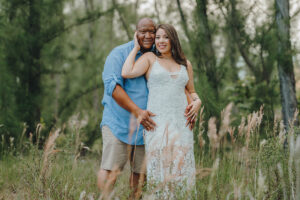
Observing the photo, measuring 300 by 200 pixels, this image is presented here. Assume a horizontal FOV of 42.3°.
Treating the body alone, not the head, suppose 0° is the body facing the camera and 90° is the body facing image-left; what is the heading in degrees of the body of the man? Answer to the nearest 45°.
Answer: approximately 315°

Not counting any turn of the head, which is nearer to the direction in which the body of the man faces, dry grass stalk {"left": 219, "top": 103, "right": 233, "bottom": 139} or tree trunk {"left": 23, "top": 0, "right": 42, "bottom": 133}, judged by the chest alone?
the dry grass stalk

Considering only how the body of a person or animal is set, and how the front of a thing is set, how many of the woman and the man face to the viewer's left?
0

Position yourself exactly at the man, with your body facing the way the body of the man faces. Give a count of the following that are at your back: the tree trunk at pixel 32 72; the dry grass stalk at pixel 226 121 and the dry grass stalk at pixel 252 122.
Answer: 1

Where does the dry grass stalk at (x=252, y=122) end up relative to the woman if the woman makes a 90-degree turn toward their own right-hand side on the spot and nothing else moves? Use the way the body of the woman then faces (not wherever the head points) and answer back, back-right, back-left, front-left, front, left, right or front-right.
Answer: back-right
